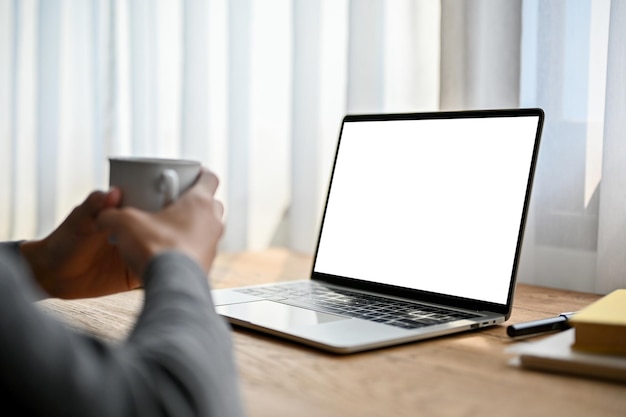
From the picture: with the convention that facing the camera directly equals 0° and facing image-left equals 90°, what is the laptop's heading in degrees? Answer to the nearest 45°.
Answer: approximately 45°
